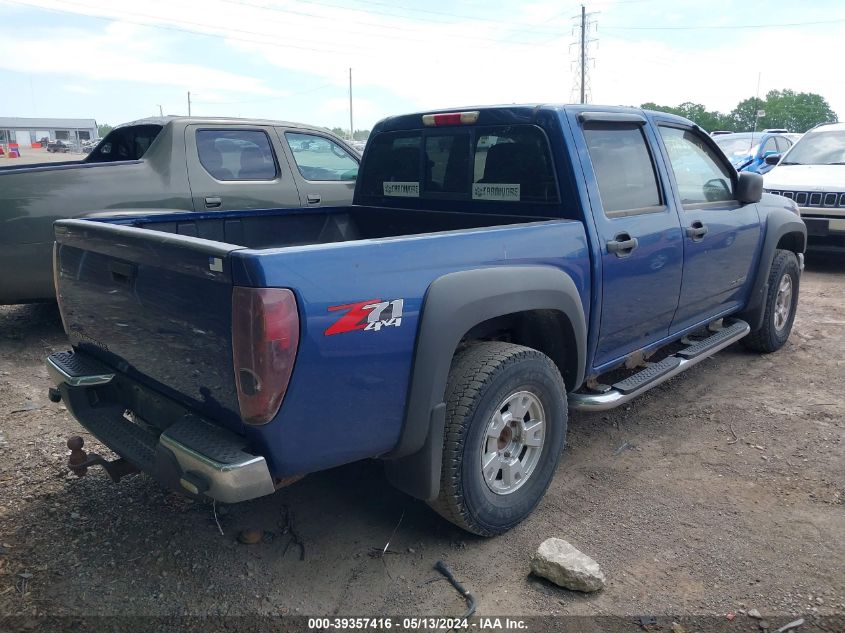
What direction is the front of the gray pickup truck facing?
to the viewer's right

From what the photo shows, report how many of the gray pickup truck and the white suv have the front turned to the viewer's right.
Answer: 1

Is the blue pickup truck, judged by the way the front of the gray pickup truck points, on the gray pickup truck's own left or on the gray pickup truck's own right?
on the gray pickup truck's own right

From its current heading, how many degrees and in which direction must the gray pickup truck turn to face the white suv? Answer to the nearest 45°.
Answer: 0° — it already faces it

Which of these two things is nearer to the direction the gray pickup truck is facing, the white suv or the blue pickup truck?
the white suv

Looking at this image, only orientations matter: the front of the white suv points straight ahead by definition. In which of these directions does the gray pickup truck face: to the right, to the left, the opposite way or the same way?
the opposite way

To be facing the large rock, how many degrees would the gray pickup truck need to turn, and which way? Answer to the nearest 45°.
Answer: approximately 90° to its right

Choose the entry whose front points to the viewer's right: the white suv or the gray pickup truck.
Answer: the gray pickup truck

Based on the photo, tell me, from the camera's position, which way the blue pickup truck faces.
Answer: facing away from the viewer and to the right of the viewer

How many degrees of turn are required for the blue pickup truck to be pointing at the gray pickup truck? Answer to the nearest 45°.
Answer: approximately 90° to its left

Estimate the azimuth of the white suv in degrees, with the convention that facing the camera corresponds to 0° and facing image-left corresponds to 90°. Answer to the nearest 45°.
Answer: approximately 45°
